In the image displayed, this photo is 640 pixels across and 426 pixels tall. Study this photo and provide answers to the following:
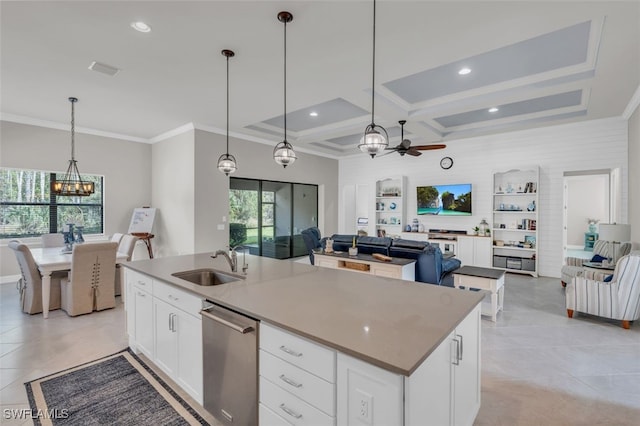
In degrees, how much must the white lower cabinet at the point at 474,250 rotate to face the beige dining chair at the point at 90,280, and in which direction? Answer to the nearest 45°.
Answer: approximately 45° to its right

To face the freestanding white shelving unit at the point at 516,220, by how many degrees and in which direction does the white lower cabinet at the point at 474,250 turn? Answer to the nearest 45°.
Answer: approximately 90° to its left

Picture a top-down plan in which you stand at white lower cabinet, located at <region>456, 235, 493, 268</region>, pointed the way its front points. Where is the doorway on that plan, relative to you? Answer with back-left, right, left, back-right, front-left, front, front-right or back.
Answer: back-left

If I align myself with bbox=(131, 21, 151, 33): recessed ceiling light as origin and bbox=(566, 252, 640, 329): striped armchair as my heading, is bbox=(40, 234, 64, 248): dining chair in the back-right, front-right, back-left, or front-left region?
back-left

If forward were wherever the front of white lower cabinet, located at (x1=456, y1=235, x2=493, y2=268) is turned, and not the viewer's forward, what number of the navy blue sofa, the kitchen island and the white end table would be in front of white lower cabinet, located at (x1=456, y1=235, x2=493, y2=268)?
3

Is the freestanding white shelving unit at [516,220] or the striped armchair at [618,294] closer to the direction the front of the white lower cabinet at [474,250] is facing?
the striped armchair

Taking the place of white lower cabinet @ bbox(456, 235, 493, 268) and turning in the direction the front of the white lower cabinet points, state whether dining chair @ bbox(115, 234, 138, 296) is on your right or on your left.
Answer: on your right

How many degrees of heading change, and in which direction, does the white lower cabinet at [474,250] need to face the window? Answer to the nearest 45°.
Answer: approximately 45° to its right

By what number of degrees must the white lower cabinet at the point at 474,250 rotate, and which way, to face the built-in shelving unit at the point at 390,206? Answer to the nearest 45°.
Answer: approximately 90° to its right

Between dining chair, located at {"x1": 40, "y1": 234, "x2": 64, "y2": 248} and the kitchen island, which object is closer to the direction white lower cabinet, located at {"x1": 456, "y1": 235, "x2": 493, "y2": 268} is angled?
the kitchen island

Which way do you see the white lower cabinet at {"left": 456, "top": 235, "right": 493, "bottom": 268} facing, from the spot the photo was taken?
facing the viewer

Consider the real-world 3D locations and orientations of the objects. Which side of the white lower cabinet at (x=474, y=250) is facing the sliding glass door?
right

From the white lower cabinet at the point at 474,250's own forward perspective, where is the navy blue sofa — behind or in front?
in front

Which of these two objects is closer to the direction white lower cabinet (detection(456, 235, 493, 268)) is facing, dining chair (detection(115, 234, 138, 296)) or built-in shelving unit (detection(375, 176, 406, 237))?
the dining chair

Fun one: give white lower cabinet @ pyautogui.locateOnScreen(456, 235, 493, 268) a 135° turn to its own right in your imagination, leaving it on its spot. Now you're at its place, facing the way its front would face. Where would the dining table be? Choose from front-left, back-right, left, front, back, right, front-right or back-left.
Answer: left

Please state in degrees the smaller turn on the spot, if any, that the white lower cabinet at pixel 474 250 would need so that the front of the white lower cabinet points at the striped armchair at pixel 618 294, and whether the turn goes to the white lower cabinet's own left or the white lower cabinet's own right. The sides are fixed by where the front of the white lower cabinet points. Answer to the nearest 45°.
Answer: approximately 45° to the white lower cabinet's own left

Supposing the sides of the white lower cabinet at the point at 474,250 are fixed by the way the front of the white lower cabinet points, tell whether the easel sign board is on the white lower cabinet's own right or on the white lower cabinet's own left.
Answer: on the white lower cabinet's own right
